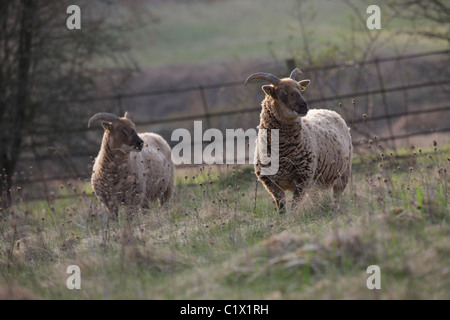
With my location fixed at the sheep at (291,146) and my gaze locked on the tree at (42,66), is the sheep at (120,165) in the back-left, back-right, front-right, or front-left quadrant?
front-left

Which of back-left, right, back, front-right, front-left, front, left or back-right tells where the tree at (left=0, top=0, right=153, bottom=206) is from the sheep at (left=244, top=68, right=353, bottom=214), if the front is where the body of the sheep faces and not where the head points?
right

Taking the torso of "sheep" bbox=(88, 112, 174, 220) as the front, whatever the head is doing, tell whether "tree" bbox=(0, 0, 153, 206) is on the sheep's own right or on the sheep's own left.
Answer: on the sheep's own right

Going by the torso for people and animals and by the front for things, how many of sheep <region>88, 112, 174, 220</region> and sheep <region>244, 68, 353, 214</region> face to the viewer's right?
0

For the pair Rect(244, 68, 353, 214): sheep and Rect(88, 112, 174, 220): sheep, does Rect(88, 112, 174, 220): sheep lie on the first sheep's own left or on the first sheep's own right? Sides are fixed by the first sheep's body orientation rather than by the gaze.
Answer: on the first sheep's own right

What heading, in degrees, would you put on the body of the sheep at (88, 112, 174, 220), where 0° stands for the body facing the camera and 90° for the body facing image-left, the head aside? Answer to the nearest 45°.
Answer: approximately 45°
